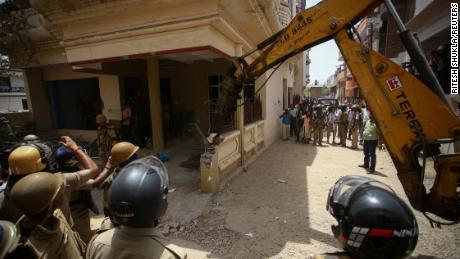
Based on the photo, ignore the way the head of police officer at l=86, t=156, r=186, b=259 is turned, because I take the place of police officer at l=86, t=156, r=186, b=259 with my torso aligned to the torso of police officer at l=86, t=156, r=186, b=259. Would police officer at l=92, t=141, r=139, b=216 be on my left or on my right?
on my left

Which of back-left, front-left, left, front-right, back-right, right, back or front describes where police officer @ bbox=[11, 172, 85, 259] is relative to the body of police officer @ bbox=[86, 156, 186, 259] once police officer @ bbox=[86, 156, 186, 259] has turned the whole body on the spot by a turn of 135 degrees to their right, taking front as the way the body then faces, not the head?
back-right

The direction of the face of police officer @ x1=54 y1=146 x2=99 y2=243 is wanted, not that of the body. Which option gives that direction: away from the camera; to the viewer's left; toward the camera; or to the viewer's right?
away from the camera

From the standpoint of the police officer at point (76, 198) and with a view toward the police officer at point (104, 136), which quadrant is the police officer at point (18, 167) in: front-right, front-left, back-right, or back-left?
back-left

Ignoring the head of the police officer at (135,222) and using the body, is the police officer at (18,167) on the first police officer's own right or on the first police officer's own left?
on the first police officer's own left

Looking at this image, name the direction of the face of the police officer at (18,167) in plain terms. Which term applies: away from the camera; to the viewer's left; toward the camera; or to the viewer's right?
away from the camera

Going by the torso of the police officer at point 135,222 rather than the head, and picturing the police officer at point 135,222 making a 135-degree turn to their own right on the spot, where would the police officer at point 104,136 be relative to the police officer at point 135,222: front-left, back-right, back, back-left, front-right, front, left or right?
back

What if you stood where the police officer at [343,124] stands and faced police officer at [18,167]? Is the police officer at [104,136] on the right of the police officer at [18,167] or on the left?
right

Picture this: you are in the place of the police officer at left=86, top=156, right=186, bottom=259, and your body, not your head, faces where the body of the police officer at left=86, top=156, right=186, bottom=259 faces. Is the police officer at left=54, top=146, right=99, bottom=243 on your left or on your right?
on your left

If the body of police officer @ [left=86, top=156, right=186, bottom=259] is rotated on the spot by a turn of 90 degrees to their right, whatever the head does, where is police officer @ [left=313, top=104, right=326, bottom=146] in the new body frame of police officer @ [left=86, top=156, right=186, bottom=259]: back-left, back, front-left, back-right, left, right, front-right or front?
left

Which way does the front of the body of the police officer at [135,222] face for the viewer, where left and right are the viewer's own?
facing away from the viewer and to the right of the viewer

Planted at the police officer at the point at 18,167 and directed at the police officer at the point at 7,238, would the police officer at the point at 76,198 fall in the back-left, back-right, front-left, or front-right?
back-left
